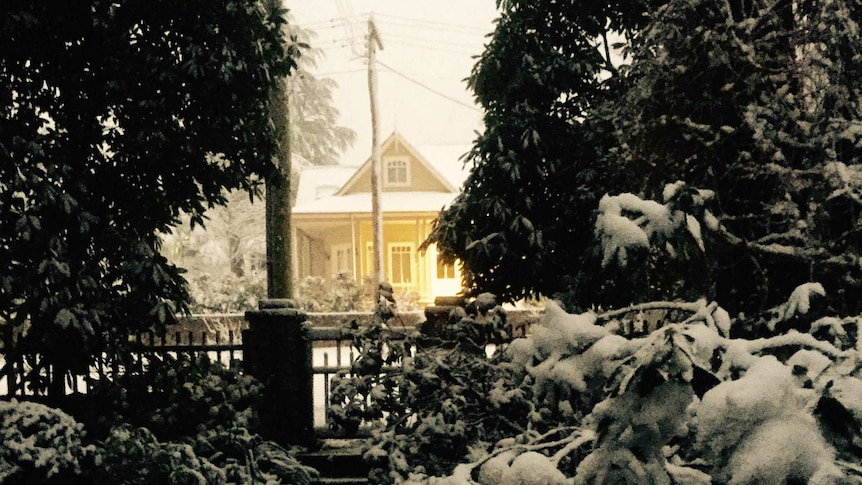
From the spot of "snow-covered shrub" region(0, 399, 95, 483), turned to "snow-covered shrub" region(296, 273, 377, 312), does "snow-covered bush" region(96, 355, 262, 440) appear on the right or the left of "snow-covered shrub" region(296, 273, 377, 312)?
right

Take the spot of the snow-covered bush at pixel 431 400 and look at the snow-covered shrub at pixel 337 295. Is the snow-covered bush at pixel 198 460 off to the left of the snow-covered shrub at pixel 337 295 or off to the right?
left

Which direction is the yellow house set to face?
toward the camera

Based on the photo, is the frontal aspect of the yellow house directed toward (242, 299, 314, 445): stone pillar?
yes

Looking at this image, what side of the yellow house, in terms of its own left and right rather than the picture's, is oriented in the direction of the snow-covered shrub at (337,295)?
front

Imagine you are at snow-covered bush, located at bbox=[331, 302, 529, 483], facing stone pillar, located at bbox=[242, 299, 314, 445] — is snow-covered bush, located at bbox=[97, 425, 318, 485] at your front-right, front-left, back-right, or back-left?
front-left

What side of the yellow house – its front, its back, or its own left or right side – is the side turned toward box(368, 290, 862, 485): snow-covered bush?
front

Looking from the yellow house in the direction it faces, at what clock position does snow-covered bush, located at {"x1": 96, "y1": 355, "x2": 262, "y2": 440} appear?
The snow-covered bush is roughly at 12 o'clock from the yellow house.

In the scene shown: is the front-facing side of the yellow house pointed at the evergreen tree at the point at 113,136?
yes
